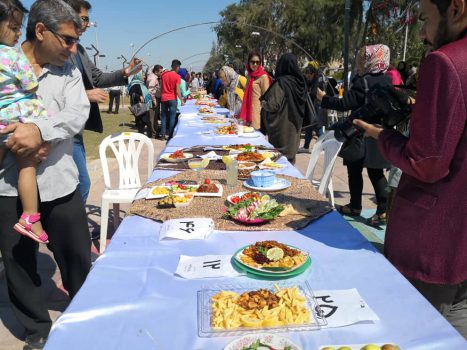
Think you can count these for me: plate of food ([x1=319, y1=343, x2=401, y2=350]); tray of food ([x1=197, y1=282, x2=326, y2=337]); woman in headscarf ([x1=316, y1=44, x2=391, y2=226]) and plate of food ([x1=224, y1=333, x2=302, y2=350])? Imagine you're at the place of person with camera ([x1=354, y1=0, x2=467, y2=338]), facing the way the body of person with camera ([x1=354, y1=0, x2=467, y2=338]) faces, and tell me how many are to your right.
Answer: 1

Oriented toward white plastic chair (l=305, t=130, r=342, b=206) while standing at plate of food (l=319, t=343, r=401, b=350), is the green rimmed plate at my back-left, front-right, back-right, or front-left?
front-left

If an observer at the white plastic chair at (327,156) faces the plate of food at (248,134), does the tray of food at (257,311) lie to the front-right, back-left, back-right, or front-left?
back-left

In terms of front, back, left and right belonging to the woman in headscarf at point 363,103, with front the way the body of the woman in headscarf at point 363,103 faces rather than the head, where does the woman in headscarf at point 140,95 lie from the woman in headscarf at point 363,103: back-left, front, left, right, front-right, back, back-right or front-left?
front-right

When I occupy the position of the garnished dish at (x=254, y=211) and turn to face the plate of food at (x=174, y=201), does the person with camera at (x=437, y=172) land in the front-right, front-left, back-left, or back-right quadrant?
back-left

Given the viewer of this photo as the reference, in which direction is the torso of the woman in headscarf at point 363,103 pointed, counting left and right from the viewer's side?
facing to the left of the viewer

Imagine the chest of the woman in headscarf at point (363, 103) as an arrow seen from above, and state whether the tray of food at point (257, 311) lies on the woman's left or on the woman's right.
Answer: on the woman's left

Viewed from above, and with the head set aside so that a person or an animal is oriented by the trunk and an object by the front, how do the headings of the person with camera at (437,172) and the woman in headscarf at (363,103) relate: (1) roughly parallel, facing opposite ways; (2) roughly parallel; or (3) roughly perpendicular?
roughly parallel

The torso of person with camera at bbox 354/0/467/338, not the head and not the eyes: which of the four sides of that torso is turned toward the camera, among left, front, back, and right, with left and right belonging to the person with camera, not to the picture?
left
